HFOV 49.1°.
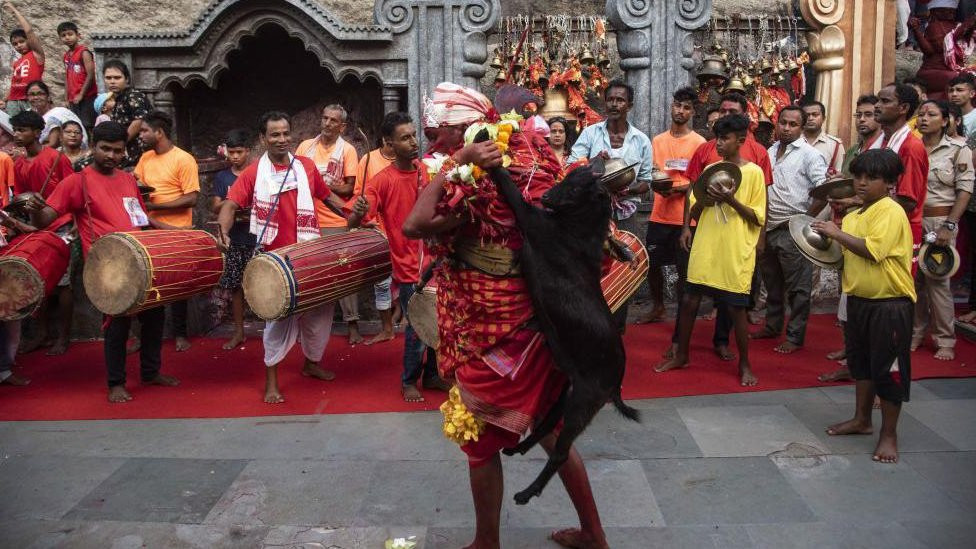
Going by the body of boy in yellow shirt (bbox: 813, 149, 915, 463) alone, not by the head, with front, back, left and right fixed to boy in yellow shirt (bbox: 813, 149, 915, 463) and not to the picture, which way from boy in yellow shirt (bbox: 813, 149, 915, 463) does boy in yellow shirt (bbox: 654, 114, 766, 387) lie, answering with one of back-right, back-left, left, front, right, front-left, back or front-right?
right

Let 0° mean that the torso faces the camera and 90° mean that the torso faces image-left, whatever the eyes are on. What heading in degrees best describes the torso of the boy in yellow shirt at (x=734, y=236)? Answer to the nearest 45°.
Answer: approximately 45°

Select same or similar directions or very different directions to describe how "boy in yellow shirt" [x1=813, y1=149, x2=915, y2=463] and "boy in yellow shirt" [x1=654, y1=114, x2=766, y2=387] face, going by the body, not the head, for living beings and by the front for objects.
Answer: same or similar directions

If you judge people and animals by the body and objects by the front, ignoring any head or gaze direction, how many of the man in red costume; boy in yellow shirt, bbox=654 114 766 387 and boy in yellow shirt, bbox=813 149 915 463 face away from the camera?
0

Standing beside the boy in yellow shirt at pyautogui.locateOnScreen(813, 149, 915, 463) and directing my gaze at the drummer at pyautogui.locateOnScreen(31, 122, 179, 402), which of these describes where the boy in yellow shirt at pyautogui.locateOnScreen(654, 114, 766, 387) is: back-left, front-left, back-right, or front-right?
front-right

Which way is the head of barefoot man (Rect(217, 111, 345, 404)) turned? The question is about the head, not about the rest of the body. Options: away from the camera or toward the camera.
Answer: toward the camera

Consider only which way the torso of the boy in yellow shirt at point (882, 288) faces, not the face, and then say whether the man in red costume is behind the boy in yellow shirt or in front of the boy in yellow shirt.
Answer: in front

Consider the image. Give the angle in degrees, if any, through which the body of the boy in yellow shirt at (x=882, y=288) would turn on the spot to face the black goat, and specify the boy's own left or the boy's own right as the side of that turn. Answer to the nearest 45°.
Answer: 0° — they already face it

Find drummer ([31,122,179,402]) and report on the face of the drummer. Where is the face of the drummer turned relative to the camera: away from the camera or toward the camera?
toward the camera

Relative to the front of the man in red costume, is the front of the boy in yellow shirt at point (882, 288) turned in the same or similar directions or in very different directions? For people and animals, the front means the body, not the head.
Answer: same or similar directions

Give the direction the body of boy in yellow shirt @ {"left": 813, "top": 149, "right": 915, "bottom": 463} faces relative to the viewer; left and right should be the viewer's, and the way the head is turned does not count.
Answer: facing the viewer and to the left of the viewer
